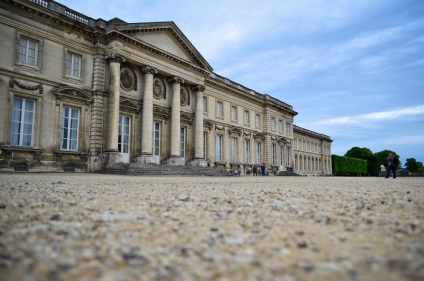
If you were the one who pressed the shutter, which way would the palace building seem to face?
facing the viewer and to the right of the viewer
